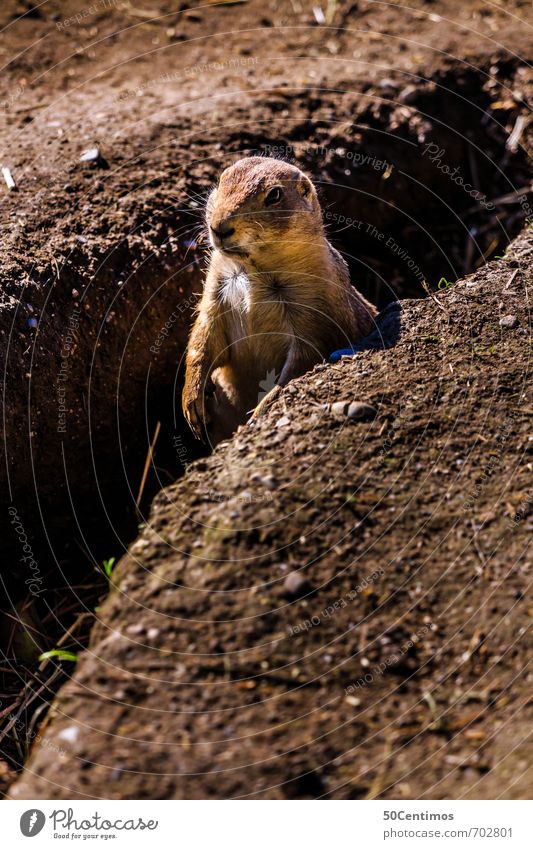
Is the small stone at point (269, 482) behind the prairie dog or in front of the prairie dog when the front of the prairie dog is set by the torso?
in front

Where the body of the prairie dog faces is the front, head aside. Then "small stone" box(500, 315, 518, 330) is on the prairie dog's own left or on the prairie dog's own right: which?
on the prairie dog's own left

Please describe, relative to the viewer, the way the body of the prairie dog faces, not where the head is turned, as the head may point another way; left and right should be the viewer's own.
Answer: facing the viewer and to the left of the viewer

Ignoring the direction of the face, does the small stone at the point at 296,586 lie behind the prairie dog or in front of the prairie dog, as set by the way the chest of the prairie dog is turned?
in front

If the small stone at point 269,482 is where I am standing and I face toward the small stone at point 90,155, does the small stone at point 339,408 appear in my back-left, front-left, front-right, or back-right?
front-right
